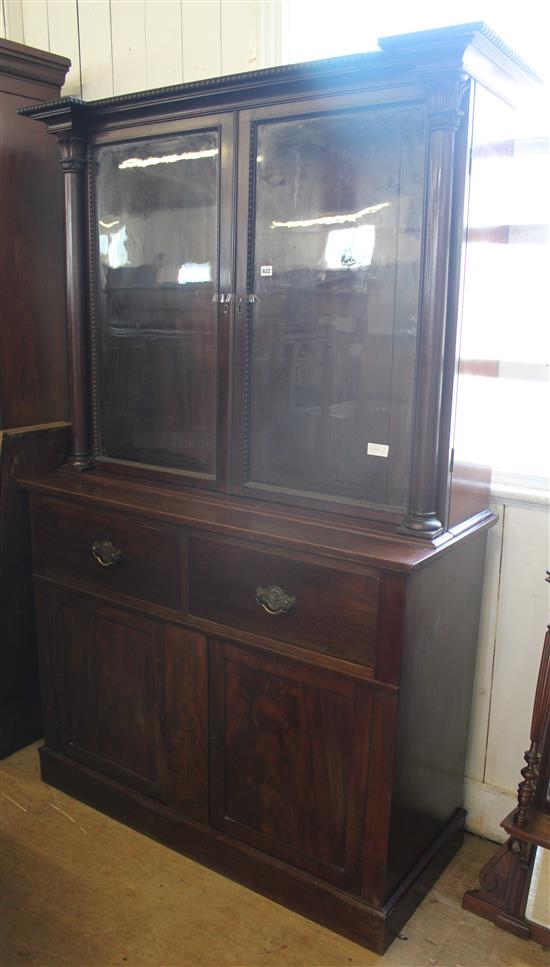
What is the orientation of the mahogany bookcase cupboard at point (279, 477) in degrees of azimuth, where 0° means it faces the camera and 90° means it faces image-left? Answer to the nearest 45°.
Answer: approximately 45°

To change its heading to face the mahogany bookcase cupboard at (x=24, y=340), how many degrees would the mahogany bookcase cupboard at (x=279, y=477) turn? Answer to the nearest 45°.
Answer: approximately 90° to its right
